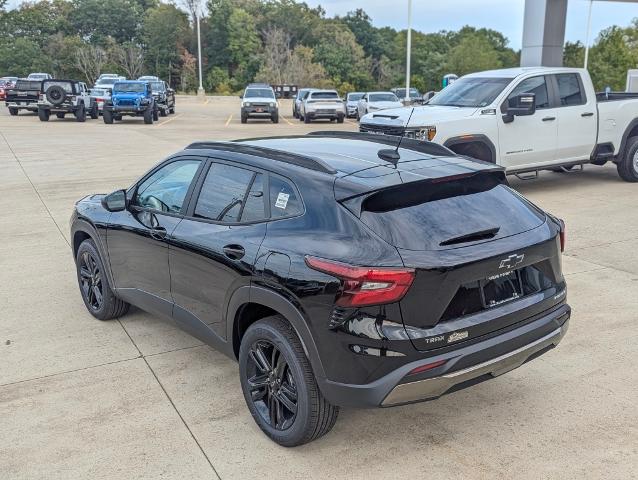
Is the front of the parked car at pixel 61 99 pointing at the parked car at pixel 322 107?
no

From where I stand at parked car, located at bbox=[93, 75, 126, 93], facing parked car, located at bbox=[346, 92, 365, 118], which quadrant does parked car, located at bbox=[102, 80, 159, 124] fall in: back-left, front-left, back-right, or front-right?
front-right

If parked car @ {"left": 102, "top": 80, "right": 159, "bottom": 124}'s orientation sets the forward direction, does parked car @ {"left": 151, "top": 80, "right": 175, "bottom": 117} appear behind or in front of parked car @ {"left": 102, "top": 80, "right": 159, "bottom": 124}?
behind

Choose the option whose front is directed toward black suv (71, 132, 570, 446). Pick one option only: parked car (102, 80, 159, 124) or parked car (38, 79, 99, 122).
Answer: parked car (102, 80, 159, 124)

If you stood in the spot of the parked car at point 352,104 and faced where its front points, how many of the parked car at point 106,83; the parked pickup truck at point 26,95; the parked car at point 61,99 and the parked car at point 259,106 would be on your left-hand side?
0

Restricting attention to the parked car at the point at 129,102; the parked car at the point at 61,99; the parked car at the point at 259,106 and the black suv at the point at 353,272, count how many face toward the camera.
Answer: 2

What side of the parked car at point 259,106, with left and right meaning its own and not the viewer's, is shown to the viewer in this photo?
front

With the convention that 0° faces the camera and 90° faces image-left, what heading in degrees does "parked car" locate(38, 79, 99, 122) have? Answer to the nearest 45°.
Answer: approximately 225°

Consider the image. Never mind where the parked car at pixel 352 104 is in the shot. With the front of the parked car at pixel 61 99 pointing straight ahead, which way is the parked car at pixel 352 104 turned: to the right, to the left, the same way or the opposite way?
the opposite way

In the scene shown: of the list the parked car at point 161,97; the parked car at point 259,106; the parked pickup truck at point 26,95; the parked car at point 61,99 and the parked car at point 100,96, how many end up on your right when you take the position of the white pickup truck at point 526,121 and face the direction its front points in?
5

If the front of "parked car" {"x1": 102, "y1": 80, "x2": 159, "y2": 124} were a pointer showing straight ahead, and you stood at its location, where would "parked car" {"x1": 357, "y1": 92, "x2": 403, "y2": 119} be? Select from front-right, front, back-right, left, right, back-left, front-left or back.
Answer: left

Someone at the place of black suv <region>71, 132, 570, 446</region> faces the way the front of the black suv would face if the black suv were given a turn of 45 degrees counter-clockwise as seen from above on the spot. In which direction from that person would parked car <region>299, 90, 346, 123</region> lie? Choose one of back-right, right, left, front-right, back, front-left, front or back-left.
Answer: right

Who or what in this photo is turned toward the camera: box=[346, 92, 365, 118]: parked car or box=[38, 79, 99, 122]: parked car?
box=[346, 92, 365, 118]: parked car

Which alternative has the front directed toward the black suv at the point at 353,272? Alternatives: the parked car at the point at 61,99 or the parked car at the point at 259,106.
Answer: the parked car at the point at 259,106

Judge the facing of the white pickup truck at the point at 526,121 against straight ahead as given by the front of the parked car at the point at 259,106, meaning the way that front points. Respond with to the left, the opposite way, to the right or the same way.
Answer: to the right

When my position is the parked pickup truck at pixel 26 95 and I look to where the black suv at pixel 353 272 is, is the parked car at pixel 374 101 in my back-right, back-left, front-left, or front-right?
front-left

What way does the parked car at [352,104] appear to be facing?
toward the camera

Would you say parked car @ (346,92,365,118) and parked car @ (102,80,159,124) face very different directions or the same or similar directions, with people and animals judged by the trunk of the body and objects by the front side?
same or similar directions

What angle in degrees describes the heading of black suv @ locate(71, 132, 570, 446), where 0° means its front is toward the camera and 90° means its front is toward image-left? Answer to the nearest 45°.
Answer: approximately 135°

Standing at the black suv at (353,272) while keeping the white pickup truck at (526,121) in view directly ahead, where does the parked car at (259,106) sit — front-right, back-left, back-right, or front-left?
front-left

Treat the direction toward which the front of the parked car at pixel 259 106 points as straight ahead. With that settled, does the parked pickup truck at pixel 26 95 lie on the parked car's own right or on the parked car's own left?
on the parked car's own right

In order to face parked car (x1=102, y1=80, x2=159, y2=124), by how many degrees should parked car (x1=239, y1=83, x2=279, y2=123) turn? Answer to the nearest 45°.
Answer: approximately 90° to its right

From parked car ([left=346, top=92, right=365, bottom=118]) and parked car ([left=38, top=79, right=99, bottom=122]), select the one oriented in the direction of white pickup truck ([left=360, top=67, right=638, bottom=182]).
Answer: parked car ([left=346, top=92, right=365, bottom=118])

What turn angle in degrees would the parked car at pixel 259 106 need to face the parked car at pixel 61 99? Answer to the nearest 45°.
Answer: approximately 90° to its right

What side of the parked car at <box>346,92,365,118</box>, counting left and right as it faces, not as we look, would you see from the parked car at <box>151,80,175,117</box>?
right

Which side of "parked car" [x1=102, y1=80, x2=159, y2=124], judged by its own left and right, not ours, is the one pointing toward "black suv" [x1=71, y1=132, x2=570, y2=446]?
front
